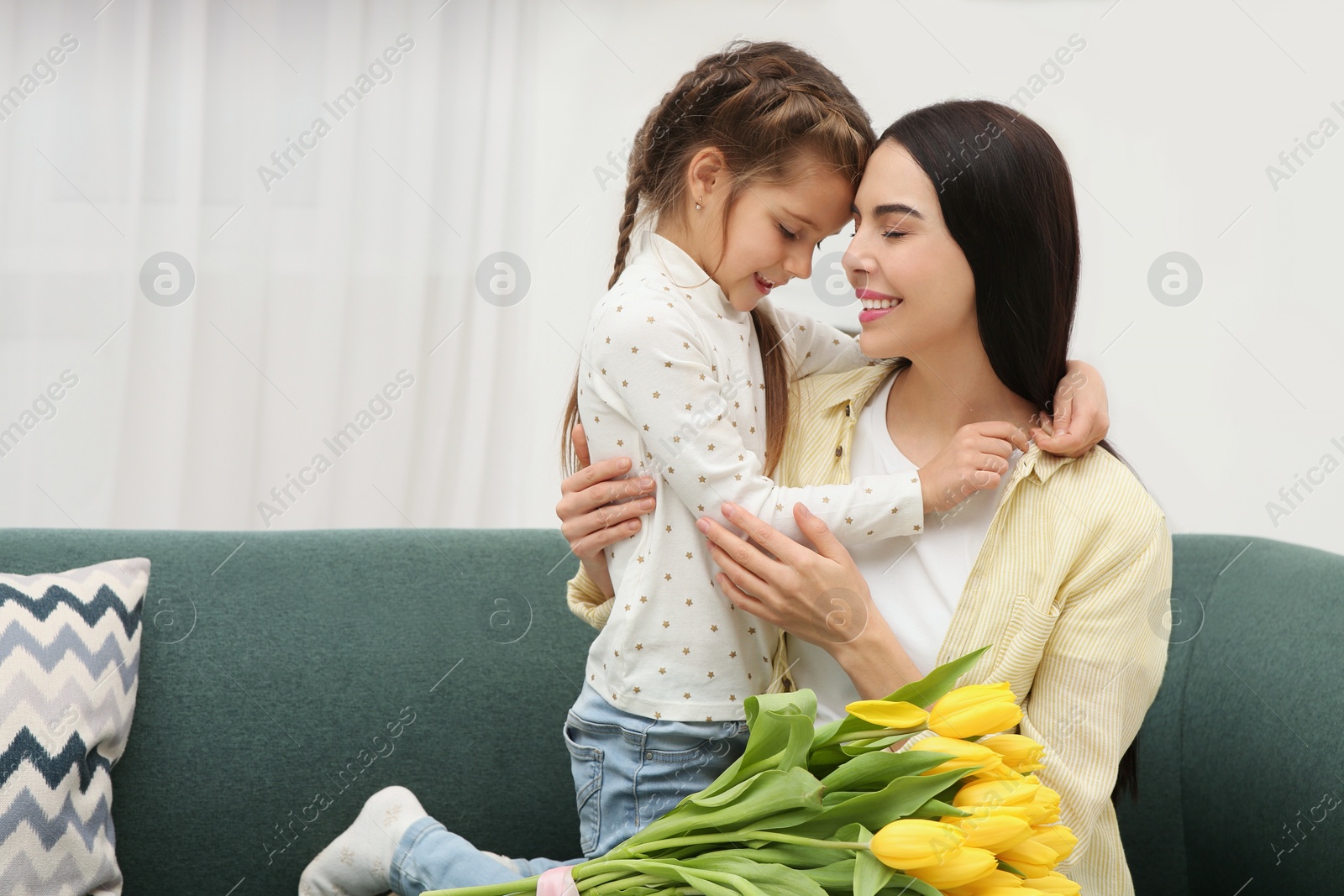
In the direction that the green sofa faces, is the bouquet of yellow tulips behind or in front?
in front

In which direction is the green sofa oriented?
toward the camera

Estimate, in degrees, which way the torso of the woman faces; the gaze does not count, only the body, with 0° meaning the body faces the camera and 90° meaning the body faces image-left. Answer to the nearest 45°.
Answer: approximately 45°

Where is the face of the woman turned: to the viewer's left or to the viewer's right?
to the viewer's left

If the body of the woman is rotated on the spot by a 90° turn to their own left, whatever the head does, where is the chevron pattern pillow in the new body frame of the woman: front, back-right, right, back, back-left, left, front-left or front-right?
back-right

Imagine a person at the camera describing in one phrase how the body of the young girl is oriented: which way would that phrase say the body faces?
to the viewer's right

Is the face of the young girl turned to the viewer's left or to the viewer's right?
to the viewer's right
